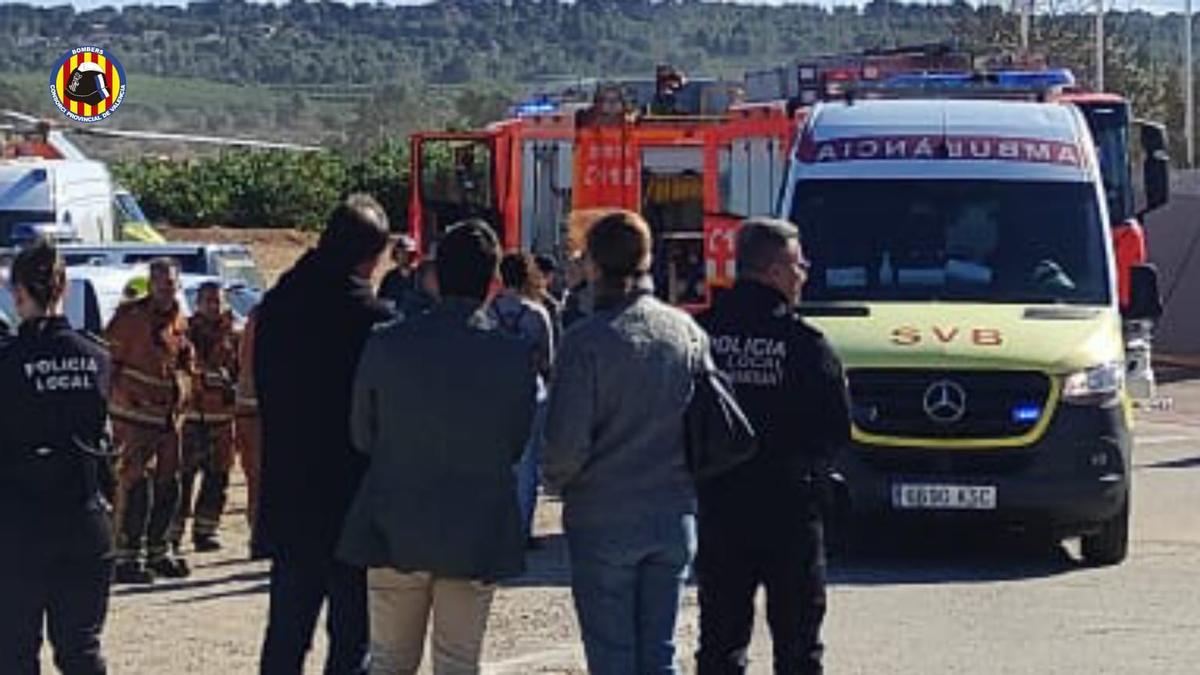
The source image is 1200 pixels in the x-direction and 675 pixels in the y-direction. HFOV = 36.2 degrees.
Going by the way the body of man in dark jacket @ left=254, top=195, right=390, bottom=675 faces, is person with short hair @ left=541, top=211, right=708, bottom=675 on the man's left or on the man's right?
on the man's right

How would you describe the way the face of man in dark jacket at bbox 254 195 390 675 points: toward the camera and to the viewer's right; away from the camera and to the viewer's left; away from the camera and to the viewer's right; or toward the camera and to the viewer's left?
away from the camera and to the viewer's right

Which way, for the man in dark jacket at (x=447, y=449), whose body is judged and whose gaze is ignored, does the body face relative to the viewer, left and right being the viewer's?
facing away from the viewer

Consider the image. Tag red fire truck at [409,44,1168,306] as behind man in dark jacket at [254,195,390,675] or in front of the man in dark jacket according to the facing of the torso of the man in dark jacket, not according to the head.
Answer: in front

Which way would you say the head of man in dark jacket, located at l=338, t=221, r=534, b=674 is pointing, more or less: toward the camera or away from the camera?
away from the camera

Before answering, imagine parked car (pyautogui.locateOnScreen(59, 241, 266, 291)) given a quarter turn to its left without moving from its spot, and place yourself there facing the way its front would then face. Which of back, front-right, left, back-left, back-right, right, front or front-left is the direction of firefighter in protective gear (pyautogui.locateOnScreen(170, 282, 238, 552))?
back-right

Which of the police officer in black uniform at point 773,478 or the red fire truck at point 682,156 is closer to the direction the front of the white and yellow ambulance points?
the police officer in black uniform

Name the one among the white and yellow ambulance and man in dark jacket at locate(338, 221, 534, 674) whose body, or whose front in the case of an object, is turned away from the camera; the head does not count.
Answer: the man in dark jacket

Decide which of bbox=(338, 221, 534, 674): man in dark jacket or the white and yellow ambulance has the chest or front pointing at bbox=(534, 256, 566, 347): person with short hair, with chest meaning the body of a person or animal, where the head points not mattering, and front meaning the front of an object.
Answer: the man in dark jacket

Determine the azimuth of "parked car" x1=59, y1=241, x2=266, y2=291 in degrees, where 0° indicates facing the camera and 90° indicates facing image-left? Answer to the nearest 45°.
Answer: approximately 315°

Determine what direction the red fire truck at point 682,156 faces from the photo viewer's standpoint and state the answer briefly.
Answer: facing the viewer and to the right of the viewer

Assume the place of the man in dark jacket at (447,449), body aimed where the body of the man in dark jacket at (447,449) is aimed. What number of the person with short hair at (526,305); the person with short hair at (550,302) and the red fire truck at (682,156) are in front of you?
3
